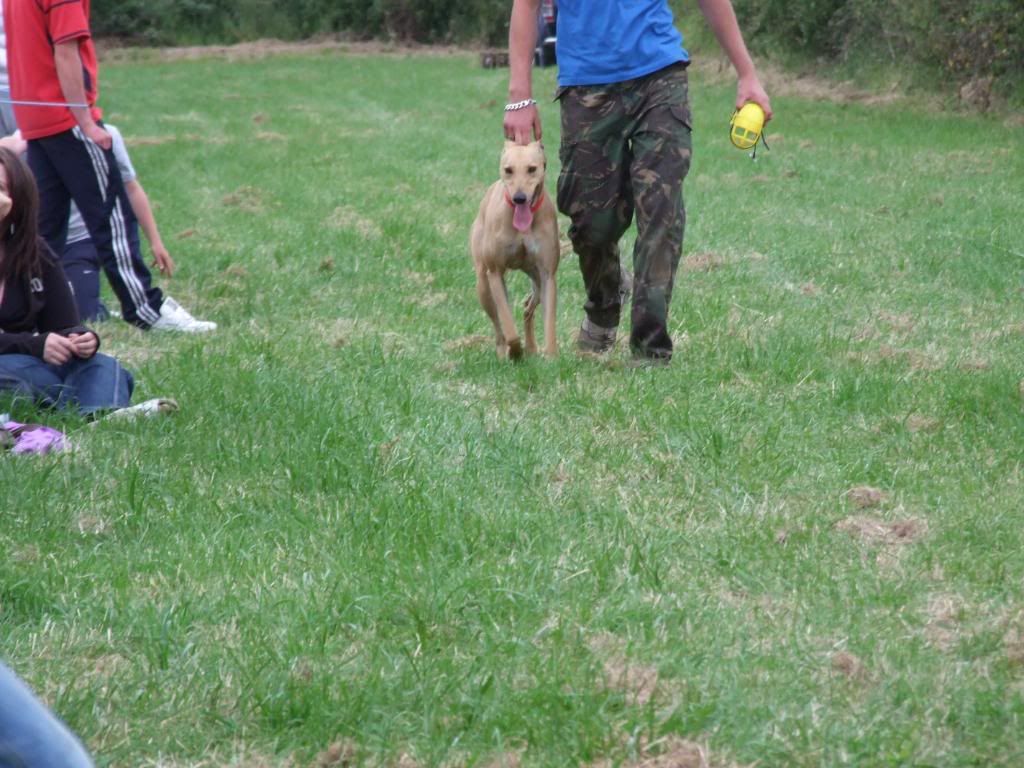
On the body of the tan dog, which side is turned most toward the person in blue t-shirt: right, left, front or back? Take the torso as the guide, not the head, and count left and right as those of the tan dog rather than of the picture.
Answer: left

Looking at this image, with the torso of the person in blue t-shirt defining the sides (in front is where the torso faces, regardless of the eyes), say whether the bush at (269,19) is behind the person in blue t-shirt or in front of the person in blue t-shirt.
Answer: behind

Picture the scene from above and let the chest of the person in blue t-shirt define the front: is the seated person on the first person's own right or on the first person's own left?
on the first person's own right

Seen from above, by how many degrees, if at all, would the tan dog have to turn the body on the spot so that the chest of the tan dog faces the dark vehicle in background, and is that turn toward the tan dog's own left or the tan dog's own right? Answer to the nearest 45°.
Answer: approximately 180°

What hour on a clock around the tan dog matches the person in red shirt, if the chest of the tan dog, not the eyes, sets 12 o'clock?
The person in red shirt is roughly at 4 o'clock from the tan dog.

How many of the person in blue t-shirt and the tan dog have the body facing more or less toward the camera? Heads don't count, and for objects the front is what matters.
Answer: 2

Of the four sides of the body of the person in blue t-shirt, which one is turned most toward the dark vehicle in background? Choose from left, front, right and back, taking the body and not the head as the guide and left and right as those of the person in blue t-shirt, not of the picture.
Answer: back

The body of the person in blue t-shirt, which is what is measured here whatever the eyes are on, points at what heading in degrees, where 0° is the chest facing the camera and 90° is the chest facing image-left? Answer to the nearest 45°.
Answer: approximately 0°

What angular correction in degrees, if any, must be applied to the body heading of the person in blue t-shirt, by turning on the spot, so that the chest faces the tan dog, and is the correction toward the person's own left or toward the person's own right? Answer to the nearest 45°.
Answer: approximately 90° to the person's own right

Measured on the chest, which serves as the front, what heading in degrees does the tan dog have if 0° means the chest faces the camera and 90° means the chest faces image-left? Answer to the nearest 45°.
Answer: approximately 0°
